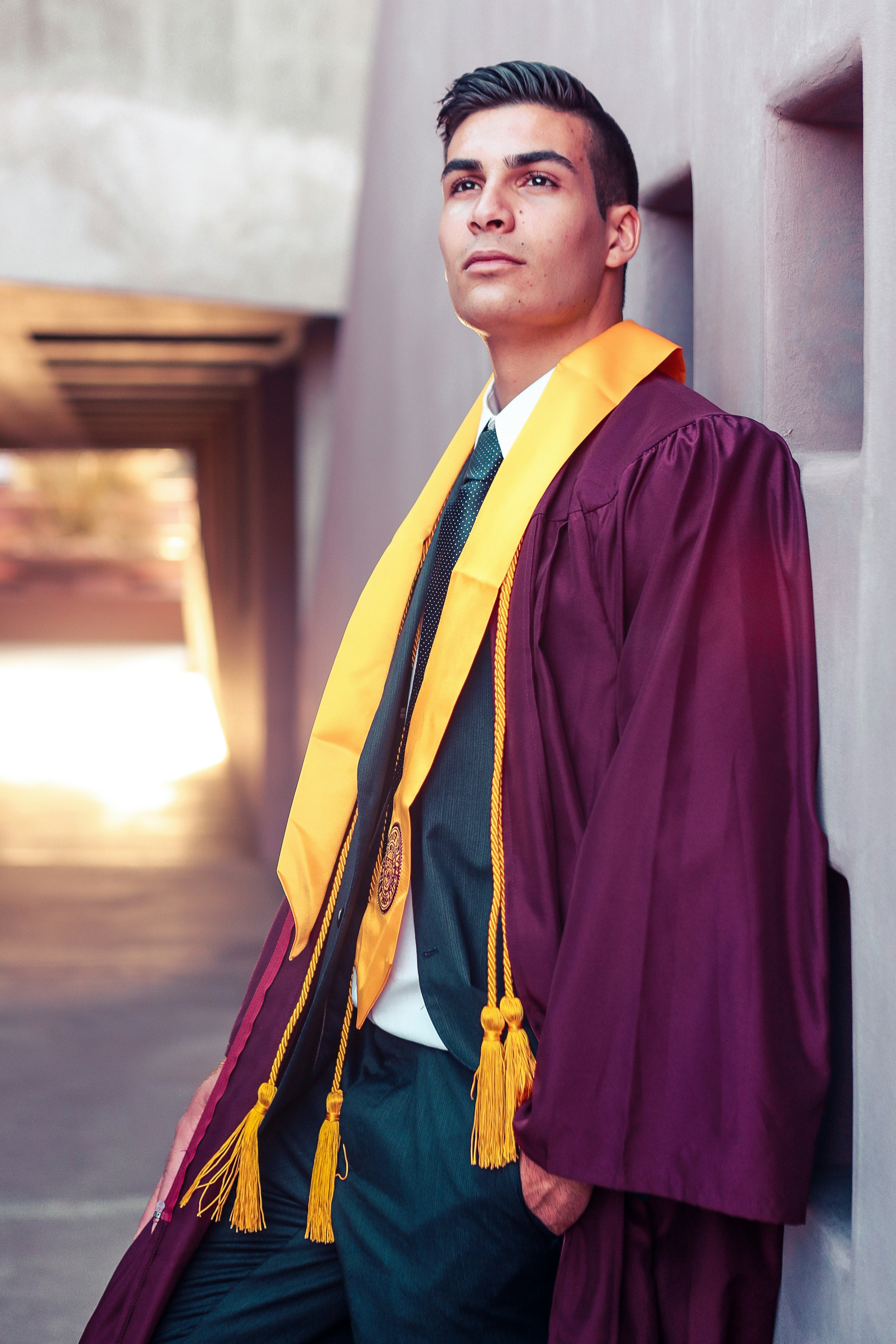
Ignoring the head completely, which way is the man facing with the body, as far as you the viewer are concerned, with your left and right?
facing the viewer and to the left of the viewer

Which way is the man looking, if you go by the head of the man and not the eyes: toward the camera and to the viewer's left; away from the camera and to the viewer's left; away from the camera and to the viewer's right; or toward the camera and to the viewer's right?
toward the camera and to the viewer's left
